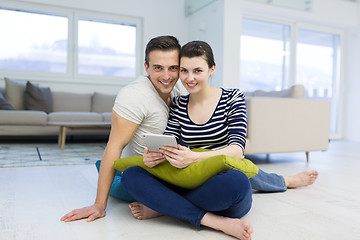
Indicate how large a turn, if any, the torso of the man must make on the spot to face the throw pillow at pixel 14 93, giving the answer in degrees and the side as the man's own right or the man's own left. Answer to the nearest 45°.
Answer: approximately 180°

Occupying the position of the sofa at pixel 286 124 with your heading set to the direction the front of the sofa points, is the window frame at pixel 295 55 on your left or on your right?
on your right

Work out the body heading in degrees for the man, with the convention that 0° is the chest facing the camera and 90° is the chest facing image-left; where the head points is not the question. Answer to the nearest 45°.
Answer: approximately 315°

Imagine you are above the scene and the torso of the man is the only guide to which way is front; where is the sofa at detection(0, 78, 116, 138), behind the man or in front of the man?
behind

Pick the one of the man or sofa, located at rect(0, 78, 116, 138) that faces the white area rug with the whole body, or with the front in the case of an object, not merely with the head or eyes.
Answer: the sofa

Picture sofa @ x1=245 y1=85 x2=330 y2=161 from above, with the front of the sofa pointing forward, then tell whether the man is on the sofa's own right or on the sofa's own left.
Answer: on the sofa's own left

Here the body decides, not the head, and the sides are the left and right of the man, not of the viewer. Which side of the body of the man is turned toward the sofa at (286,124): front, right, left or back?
left

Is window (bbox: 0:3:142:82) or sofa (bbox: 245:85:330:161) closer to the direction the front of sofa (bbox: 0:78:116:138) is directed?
the sofa
